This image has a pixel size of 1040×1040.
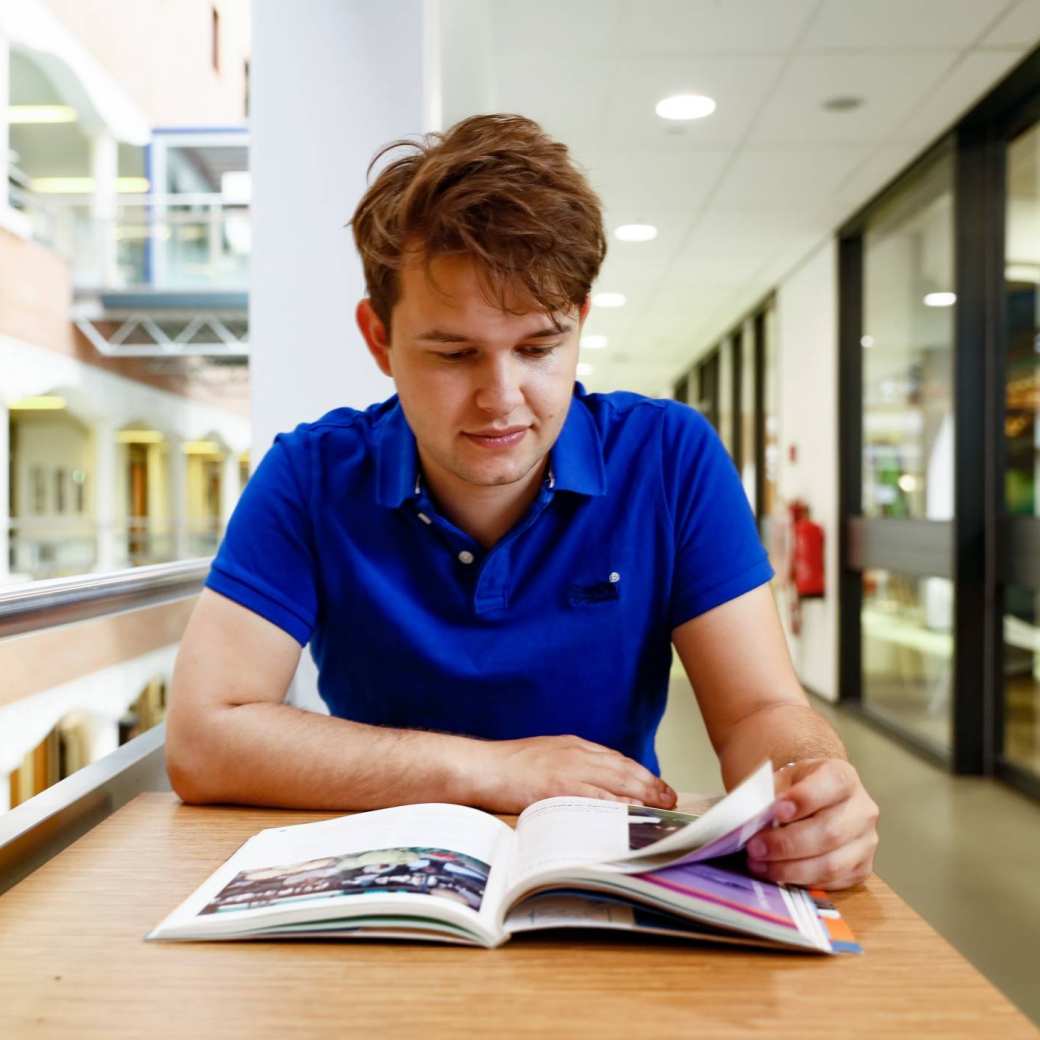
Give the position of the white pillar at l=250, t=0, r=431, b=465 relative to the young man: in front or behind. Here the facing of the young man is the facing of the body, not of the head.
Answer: behind

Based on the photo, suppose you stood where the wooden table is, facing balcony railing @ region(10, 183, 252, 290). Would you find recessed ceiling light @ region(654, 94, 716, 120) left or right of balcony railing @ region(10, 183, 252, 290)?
right

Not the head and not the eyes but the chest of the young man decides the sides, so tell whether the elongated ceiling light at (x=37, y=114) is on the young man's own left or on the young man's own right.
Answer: on the young man's own right

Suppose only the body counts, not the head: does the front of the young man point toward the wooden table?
yes

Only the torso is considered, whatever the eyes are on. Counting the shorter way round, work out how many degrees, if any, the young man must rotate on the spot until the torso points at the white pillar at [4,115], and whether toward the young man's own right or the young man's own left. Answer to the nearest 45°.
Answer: approximately 90° to the young man's own right

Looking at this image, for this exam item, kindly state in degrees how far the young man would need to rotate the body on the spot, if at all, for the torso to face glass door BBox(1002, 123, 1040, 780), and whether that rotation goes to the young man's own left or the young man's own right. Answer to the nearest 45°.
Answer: approximately 135° to the young man's own left

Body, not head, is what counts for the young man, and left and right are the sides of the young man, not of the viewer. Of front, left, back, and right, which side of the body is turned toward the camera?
front

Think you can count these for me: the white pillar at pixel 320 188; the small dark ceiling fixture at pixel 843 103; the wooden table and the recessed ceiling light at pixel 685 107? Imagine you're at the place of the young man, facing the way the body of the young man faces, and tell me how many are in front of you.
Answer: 1

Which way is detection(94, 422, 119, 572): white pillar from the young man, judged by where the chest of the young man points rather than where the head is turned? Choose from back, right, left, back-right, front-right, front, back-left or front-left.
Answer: back-right
